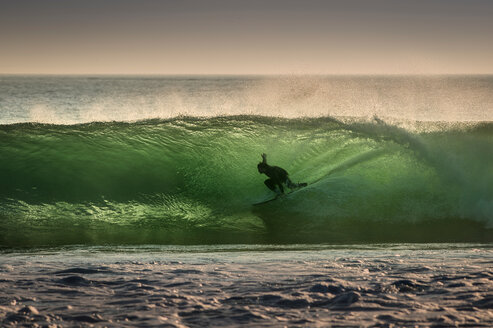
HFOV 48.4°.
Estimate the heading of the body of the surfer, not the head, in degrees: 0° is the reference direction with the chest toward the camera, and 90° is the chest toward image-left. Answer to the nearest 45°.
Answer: approximately 90°
